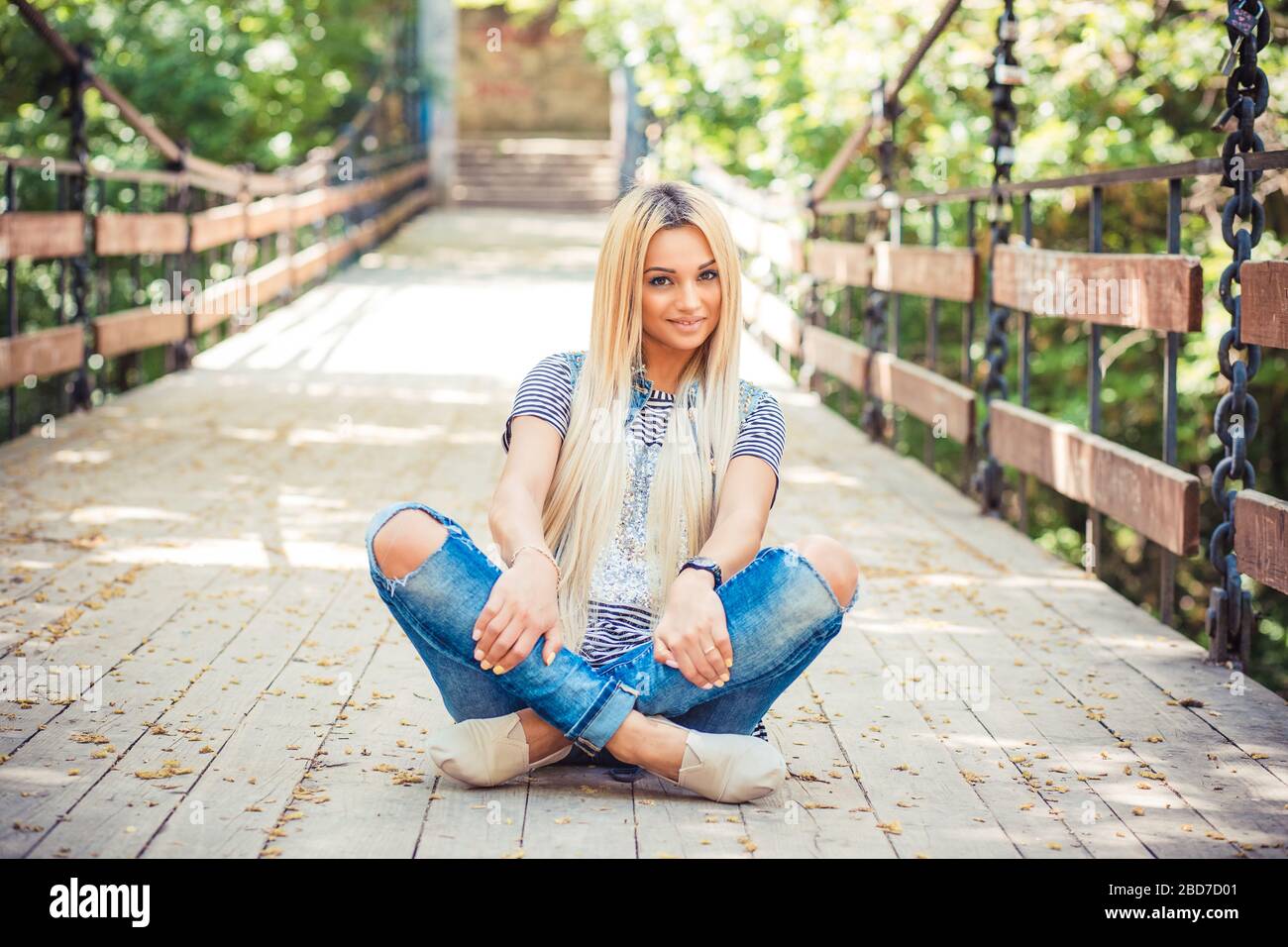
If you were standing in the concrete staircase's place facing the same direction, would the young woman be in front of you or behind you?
in front

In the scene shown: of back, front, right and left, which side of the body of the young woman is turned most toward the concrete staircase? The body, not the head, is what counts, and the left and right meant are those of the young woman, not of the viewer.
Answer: back

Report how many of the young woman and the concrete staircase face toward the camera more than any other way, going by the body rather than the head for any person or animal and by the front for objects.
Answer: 2

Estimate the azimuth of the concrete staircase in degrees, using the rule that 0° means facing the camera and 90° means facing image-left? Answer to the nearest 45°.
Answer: approximately 0°

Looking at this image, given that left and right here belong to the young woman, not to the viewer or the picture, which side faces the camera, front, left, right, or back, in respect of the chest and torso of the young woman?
front
